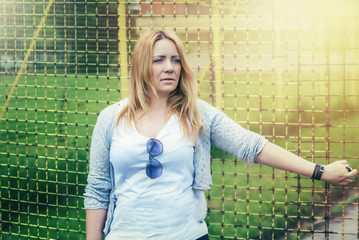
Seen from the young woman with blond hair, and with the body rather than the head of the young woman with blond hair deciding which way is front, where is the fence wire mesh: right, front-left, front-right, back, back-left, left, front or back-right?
back

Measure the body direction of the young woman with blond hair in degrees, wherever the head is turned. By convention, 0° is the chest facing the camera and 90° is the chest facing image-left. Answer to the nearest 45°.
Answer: approximately 0°
